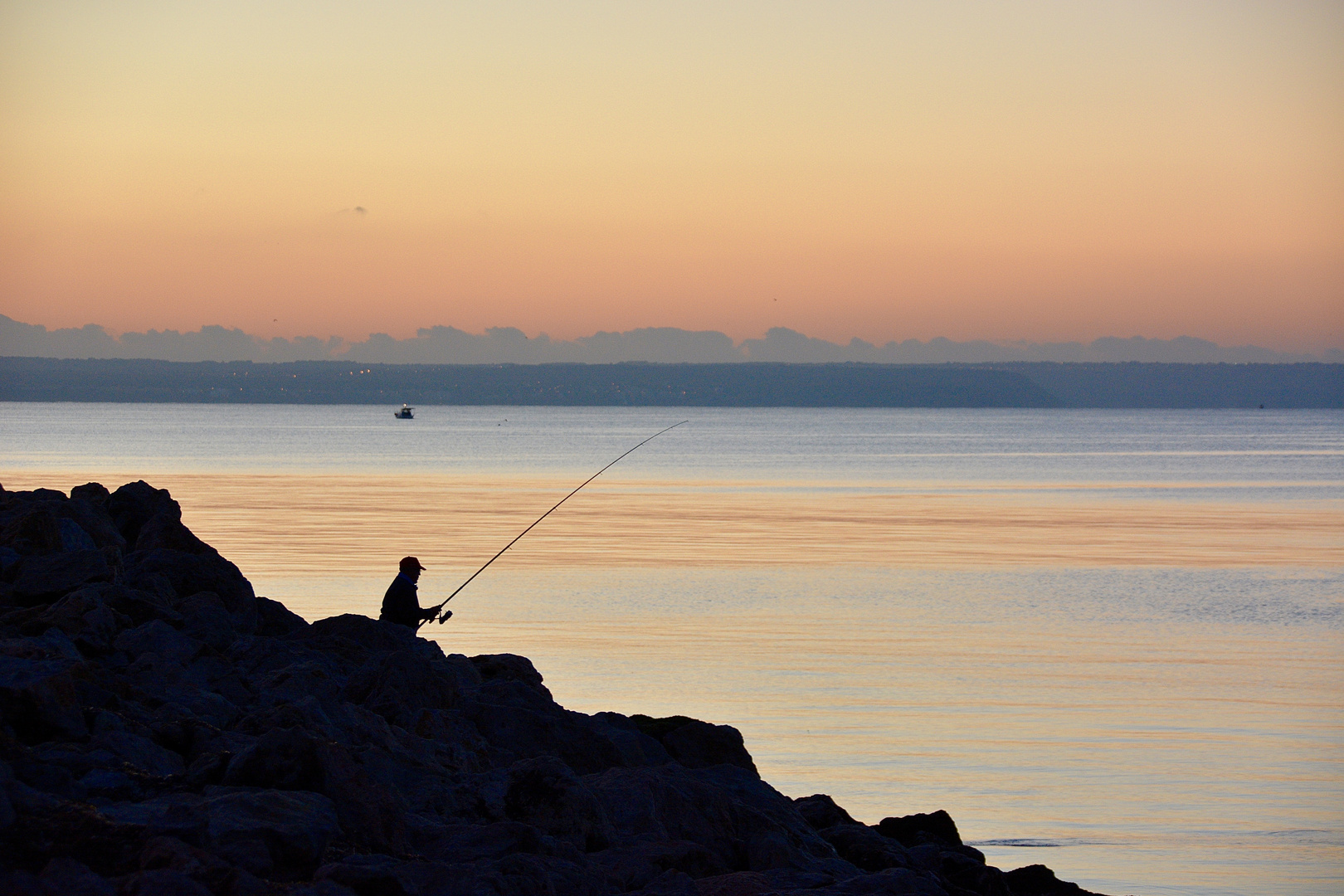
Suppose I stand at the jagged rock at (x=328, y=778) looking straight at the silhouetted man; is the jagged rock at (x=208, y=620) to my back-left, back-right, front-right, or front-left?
front-left

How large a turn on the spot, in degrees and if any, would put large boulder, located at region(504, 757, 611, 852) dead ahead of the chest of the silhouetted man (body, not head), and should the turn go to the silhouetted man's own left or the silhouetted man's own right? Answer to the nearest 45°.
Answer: approximately 90° to the silhouetted man's own right

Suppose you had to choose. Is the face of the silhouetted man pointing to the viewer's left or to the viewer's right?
to the viewer's right

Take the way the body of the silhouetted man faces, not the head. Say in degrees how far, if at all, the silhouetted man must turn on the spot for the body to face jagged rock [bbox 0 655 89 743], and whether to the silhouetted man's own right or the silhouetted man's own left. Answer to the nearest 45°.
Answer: approximately 90° to the silhouetted man's own right

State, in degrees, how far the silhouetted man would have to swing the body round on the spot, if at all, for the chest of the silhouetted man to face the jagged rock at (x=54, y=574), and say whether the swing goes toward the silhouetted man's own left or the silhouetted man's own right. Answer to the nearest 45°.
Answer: approximately 135° to the silhouetted man's own right

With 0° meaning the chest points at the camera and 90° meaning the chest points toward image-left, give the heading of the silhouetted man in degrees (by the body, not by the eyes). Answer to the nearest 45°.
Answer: approximately 270°

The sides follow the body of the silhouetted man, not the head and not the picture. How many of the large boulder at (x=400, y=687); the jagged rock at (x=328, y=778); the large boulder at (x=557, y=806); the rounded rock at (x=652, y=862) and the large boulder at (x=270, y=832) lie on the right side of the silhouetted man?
5

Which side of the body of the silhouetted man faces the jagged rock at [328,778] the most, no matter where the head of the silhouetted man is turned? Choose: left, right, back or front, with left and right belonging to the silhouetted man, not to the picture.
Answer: right

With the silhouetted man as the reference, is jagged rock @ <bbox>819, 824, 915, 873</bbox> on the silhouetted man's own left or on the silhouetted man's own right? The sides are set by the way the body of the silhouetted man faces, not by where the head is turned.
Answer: on the silhouetted man's own right

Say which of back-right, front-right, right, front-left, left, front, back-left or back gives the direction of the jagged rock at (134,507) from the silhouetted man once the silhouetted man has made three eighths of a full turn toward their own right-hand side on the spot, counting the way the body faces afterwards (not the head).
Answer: right

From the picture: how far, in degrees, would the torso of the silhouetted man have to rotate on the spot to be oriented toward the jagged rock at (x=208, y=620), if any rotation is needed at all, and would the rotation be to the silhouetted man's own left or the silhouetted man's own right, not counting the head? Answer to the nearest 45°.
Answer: approximately 135° to the silhouetted man's own right

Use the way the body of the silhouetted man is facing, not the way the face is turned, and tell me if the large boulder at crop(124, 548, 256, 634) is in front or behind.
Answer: behind

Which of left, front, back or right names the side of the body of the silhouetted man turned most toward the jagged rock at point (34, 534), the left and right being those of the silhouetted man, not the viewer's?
back

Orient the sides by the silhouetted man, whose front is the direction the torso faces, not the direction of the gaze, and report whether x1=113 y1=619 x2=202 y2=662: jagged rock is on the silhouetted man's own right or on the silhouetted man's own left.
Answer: on the silhouetted man's own right

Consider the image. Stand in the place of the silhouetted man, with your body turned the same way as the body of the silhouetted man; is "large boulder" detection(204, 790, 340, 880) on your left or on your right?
on your right
